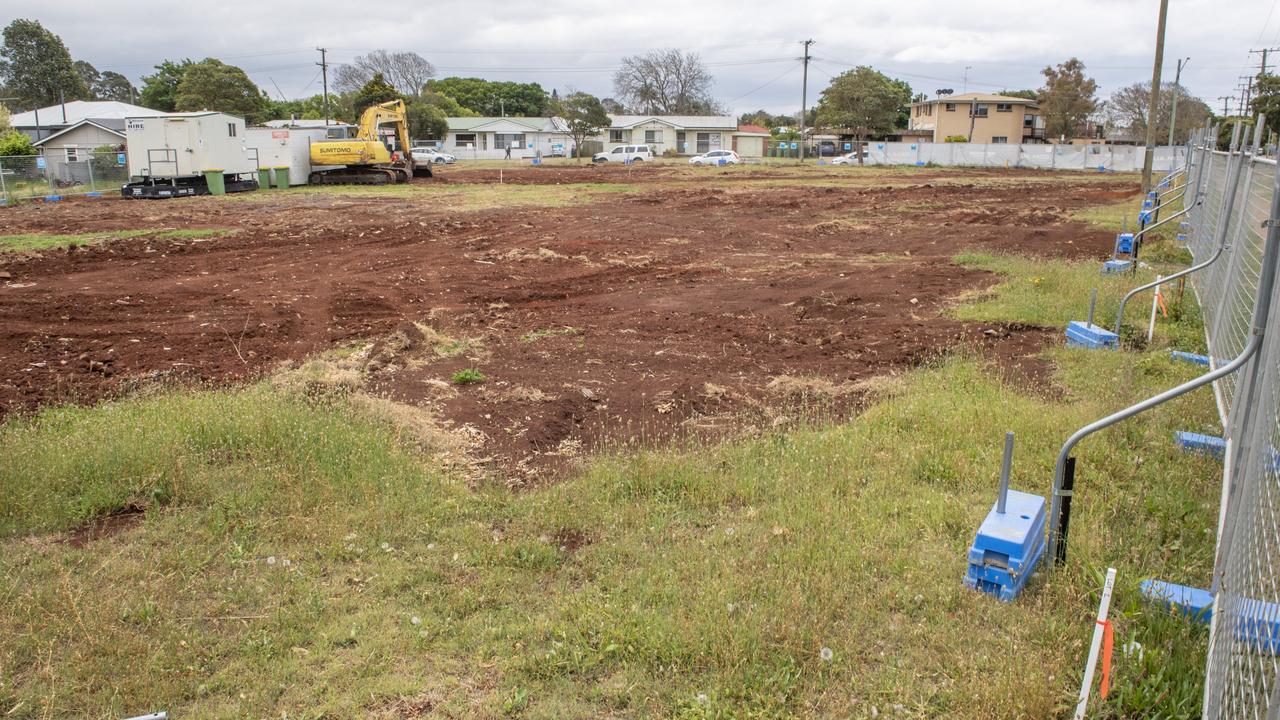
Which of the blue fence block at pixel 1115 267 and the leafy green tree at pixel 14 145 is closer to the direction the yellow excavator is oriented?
the blue fence block

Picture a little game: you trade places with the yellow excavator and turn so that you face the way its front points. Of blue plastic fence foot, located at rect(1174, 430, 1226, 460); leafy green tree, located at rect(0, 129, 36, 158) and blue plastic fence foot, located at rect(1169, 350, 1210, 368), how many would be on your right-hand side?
2

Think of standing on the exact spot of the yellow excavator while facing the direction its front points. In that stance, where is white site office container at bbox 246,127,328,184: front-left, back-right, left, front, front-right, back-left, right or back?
back

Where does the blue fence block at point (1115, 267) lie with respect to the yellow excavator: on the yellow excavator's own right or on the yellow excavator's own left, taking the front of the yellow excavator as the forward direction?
on the yellow excavator's own right

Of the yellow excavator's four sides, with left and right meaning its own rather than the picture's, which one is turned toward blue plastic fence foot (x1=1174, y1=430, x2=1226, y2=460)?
right

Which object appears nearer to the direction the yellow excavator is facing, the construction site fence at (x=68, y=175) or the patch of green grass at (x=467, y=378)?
the patch of green grass

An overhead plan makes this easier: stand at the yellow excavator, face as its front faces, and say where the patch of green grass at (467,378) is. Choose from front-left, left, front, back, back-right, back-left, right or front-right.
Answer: right

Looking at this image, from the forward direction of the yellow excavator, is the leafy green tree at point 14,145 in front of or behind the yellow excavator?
behind

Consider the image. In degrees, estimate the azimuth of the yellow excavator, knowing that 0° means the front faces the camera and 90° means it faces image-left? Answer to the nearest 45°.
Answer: approximately 270°

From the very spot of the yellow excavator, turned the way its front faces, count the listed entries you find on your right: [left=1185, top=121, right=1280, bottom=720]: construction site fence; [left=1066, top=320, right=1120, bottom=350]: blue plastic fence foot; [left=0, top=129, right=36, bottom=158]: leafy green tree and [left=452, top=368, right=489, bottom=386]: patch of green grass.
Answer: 3

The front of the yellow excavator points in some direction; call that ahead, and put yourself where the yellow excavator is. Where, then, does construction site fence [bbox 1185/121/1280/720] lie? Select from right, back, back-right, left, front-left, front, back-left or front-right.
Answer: right
